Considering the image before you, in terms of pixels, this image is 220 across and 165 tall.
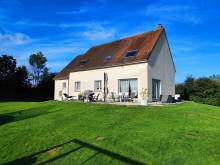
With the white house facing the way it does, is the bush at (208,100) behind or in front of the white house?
behind

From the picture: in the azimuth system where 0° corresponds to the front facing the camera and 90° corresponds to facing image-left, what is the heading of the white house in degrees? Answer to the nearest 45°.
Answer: approximately 45°
